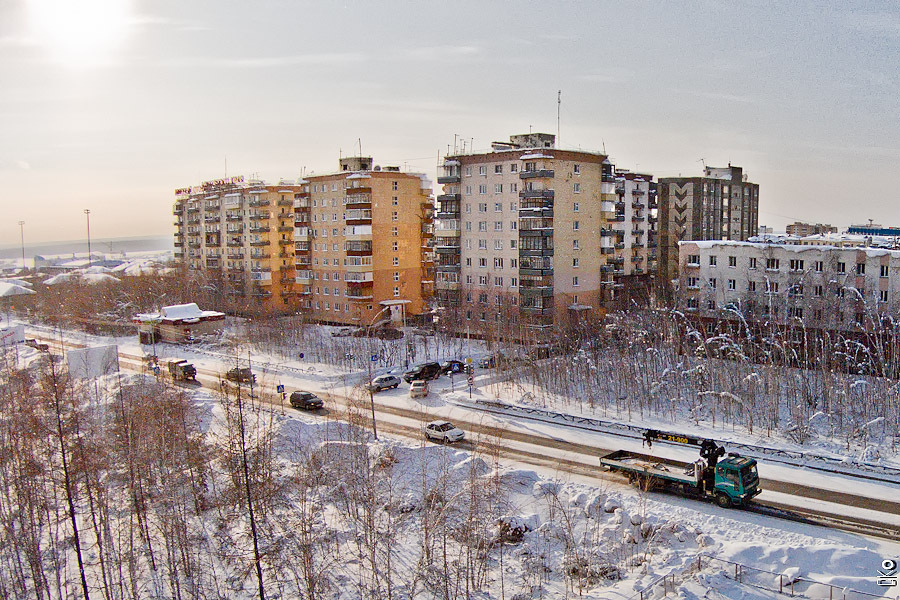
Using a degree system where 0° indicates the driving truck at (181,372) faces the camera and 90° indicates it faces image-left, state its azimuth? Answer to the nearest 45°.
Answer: approximately 315°

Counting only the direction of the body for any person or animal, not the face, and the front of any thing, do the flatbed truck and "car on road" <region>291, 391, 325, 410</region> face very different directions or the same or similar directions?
same or similar directions

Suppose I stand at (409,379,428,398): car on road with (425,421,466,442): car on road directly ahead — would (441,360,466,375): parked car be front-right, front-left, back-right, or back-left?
back-left

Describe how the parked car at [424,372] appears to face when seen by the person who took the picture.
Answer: facing the viewer and to the left of the viewer

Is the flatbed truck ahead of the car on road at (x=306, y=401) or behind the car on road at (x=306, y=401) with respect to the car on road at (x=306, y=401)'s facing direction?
ahead

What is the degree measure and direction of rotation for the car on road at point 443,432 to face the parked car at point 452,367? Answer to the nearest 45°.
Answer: approximately 135° to its left

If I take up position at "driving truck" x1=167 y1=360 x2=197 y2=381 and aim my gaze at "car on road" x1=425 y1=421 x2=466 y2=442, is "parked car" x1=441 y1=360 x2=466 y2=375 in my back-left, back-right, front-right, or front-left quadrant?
front-left

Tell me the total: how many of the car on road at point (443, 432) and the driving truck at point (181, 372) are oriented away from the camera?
0

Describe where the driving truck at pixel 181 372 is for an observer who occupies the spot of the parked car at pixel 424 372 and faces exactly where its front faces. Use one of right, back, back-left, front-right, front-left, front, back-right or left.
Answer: front-right

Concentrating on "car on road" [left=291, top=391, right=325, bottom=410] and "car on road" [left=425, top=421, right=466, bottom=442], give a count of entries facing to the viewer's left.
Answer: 0

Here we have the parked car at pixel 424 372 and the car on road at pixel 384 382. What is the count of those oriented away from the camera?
0

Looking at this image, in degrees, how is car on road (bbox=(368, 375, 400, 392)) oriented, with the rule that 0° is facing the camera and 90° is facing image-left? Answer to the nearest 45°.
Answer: approximately 45°

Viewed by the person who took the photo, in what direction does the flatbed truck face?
facing the viewer and to the right of the viewer

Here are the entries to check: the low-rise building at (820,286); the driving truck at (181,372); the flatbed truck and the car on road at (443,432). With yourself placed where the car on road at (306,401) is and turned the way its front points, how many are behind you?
1

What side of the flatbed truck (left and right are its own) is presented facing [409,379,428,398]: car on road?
back

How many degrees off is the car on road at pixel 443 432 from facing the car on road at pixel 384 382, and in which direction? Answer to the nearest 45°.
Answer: approximately 135° to its left
